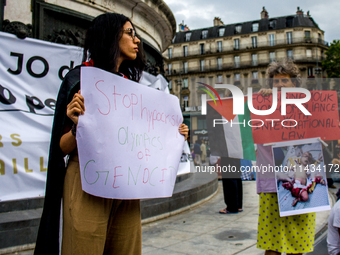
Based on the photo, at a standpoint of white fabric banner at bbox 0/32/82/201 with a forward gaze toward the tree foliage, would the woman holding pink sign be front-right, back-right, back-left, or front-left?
back-right

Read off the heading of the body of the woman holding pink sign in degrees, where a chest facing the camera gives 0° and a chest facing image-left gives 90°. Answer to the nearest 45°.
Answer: approximately 315°

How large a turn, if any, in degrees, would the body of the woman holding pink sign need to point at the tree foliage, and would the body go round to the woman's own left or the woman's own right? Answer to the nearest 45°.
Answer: approximately 90° to the woman's own left

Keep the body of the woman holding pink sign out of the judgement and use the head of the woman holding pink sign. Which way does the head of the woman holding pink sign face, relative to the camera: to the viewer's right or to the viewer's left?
to the viewer's right

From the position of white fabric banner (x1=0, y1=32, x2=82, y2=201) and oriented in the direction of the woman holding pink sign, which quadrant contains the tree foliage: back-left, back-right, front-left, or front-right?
back-left

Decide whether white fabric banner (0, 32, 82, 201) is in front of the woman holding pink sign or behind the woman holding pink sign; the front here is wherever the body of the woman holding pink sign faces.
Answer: behind
